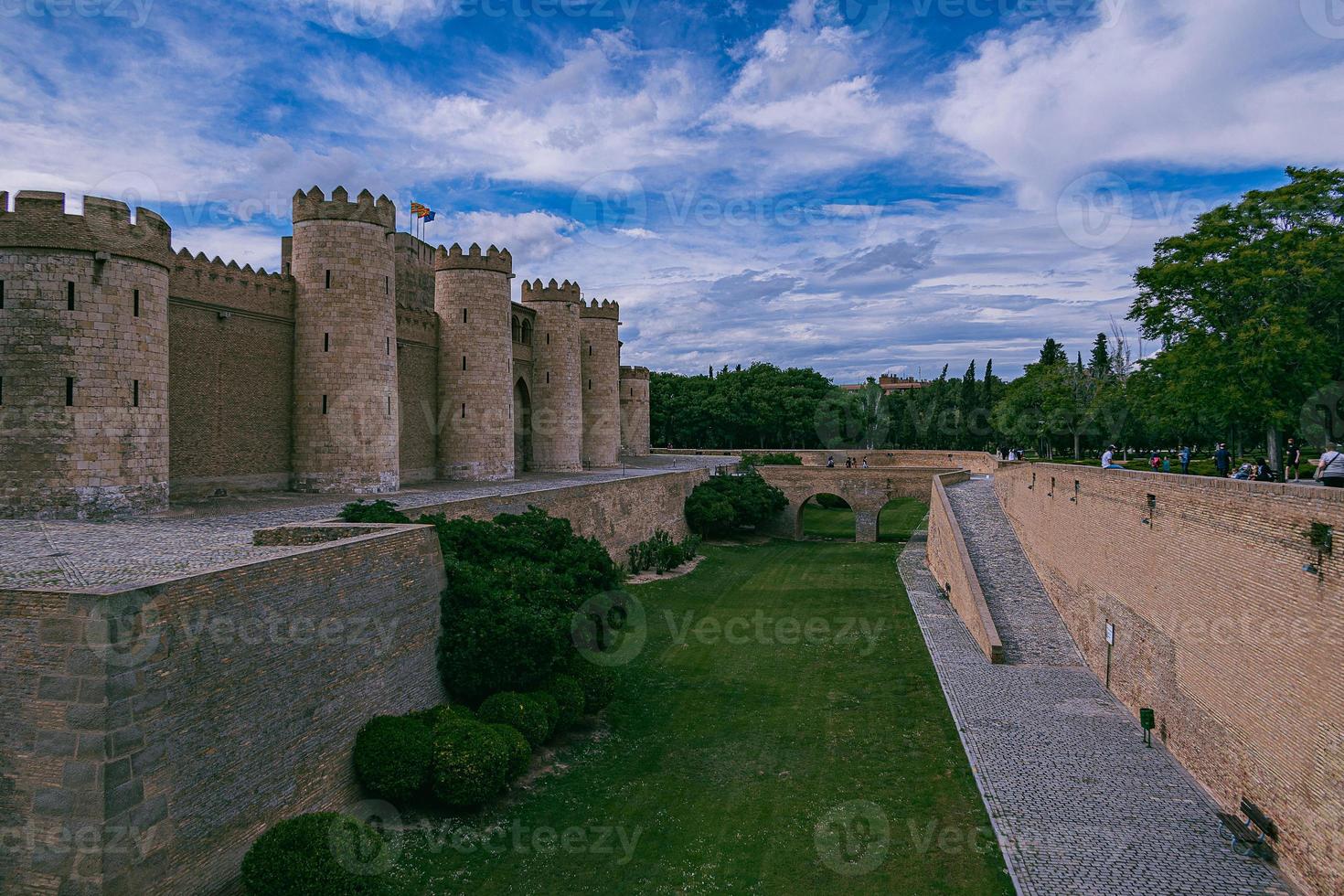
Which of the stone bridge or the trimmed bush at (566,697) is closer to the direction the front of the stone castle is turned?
the trimmed bush

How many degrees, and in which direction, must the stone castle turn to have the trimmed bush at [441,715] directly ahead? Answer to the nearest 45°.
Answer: approximately 45° to its right

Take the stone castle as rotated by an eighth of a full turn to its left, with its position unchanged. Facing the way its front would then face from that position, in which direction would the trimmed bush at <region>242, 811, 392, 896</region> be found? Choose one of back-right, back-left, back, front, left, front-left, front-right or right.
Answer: right

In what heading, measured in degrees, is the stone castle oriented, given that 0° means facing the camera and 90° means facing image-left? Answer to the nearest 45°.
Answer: approximately 315°

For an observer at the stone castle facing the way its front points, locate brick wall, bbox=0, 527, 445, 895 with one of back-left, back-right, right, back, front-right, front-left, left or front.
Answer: front-right

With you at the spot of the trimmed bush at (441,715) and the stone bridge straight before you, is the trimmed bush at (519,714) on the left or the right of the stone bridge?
right

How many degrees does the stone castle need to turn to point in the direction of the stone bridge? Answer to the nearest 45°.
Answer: approximately 90° to its left

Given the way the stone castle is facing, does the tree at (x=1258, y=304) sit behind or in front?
in front

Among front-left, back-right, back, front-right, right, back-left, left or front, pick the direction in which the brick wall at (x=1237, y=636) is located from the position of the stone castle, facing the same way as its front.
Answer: front

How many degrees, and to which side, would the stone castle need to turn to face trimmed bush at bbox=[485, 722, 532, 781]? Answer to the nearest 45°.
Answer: approximately 45° to its right

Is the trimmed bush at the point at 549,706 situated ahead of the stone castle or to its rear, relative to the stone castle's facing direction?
ahead

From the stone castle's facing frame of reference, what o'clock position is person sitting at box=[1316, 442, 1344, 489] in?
The person sitting is roughly at 12 o'clock from the stone castle.

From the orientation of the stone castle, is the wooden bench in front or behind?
in front
